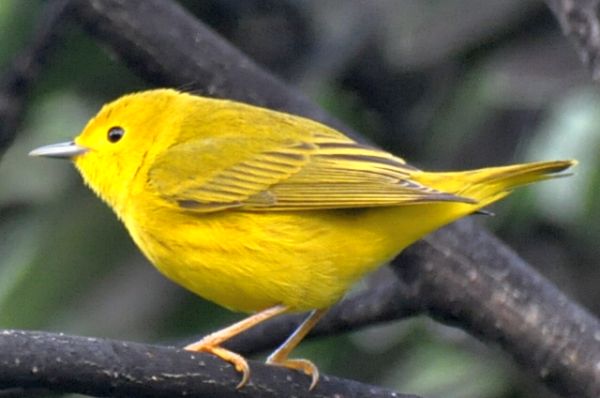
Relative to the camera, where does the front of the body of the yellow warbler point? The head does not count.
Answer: to the viewer's left

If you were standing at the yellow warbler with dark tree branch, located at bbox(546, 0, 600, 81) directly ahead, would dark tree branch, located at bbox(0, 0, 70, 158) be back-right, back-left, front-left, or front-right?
back-left

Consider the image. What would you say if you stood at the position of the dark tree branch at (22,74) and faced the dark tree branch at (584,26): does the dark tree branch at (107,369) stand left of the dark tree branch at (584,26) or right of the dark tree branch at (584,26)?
right

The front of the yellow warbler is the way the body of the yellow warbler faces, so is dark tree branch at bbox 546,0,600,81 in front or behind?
behind

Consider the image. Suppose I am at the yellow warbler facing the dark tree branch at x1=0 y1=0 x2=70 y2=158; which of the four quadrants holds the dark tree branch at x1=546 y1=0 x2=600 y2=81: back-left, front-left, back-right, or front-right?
back-right

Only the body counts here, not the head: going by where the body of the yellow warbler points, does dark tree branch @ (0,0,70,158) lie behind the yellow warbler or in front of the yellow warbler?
in front
